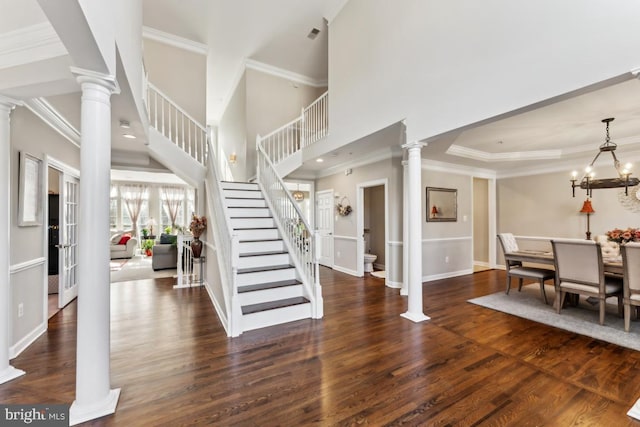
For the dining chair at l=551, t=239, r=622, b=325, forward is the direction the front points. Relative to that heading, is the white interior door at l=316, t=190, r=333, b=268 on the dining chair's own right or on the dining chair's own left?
on the dining chair's own left

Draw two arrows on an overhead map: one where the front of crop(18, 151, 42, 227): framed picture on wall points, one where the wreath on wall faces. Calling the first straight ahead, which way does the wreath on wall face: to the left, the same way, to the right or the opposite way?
to the right

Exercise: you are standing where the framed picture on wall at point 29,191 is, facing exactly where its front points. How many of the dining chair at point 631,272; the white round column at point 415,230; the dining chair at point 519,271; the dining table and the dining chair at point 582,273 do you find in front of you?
5

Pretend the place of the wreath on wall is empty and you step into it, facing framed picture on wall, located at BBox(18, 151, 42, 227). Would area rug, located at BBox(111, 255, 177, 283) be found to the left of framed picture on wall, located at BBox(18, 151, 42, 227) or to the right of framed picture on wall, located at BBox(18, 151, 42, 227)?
right

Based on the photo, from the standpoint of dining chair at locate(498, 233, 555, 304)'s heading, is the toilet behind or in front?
behind

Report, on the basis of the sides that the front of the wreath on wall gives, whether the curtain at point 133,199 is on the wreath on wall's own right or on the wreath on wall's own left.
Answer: on the wreath on wall's own right

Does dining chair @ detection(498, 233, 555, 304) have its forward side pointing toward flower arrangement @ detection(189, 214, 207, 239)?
no

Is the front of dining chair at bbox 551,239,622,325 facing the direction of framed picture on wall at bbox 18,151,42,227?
no

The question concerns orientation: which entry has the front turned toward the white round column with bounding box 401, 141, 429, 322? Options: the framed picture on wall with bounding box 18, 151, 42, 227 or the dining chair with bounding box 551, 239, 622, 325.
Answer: the framed picture on wall

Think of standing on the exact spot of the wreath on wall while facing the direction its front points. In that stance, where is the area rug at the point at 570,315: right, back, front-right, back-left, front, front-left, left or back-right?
front-left

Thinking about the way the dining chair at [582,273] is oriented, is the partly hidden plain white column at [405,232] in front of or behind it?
behind

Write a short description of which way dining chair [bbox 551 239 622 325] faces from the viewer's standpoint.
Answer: facing away from the viewer and to the right of the viewer

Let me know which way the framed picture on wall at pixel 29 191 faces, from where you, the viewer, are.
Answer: facing the viewer and to the right of the viewer

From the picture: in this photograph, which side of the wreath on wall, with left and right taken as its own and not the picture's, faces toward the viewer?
front

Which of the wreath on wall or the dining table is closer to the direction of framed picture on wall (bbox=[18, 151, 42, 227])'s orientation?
the dining table

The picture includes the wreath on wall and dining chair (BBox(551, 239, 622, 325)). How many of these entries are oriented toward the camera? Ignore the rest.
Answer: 1

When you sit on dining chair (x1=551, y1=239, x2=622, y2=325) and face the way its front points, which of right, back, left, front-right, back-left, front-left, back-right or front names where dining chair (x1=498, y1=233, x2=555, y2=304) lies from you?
left
